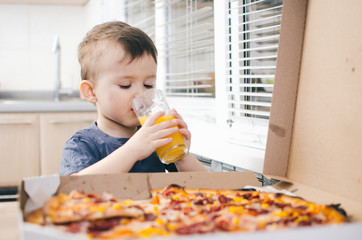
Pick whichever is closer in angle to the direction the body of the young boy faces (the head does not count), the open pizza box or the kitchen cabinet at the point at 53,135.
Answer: the open pizza box

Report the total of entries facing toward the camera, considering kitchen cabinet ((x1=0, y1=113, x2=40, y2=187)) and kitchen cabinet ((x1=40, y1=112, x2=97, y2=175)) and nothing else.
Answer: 2

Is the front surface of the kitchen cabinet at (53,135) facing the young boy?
yes

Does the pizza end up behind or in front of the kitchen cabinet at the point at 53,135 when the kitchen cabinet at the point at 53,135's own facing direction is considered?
in front

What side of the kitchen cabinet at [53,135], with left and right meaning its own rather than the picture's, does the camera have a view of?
front

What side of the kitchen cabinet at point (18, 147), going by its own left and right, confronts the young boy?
front

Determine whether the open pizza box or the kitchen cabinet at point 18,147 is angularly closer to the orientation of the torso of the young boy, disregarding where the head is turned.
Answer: the open pizza box

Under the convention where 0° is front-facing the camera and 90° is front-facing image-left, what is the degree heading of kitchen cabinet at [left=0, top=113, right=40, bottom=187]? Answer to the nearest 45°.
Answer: approximately 0°

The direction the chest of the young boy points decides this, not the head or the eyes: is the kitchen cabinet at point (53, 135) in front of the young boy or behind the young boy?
behind
